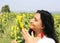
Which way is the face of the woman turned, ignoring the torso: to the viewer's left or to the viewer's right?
to the viewer's left

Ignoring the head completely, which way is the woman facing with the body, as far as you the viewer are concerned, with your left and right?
facing to the left of the viewer
